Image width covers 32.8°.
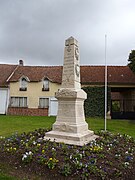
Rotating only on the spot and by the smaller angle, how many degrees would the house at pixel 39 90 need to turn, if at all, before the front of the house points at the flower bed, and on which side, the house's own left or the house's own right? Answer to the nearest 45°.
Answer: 0° — it already faces it

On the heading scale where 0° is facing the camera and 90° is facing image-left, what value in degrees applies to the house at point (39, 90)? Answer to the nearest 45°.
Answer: approximately 0°

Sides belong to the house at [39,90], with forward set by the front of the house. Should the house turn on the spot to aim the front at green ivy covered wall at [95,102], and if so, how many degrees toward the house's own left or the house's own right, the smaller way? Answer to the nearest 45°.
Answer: approximately 90° to the house's own left

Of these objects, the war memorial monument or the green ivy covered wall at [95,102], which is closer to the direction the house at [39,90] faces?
the war memorial monument

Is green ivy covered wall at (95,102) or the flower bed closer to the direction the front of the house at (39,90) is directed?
the flower bed
